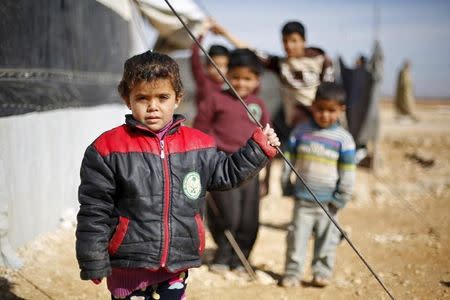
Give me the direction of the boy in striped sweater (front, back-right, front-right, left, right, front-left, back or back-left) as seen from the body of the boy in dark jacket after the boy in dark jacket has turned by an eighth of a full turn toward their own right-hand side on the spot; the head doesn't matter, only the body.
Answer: back

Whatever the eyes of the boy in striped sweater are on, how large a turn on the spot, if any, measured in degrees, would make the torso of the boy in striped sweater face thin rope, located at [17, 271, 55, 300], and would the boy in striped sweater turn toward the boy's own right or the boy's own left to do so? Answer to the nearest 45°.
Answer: approximately 45° to the boy's own right

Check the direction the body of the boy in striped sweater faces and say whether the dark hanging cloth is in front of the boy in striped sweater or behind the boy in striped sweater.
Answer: behind

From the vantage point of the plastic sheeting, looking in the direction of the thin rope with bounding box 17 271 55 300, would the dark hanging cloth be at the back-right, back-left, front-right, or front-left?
back-left

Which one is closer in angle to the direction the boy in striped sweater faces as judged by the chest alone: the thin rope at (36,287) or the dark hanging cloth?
the thin rope

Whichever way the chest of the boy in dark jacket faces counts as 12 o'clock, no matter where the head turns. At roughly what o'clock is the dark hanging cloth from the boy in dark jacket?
The dark hanging cloth is roughly at 7 o'clock from the boy in dark jacket.

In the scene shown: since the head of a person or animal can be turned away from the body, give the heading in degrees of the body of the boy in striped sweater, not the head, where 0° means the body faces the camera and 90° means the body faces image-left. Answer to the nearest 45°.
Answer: approximately 0°

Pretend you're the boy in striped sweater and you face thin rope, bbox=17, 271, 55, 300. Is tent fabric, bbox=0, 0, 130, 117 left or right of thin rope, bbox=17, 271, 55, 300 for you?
right

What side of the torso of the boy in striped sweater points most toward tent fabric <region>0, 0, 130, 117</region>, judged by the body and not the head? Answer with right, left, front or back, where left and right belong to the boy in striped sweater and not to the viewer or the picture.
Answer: right
